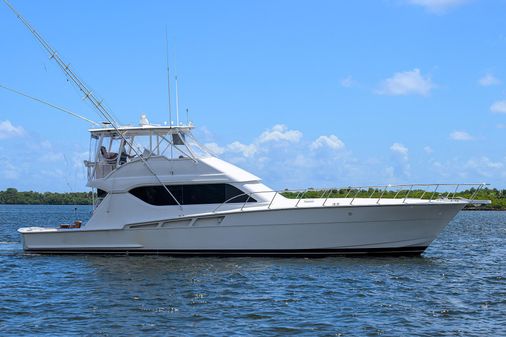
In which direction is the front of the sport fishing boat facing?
to the viewer's right
